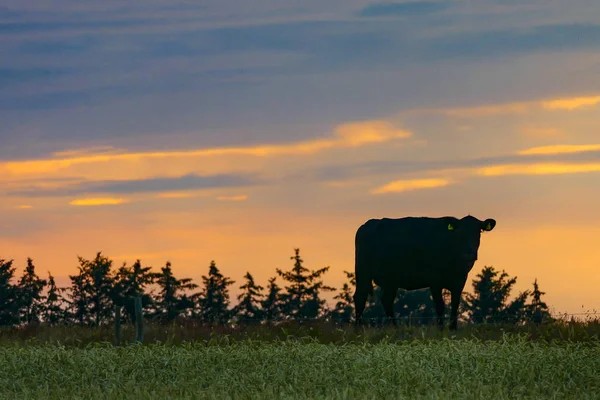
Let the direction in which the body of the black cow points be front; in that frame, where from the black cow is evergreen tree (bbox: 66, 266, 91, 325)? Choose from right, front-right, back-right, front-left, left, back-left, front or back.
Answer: back

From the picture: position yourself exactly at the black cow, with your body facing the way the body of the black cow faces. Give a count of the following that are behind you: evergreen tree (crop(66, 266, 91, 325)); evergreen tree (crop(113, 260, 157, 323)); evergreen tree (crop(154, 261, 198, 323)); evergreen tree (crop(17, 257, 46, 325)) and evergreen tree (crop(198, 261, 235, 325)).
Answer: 5

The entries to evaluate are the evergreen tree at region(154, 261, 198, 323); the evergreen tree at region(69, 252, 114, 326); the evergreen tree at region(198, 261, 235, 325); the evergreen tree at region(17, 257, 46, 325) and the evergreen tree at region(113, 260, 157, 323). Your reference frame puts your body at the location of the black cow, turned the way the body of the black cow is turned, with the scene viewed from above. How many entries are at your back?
5

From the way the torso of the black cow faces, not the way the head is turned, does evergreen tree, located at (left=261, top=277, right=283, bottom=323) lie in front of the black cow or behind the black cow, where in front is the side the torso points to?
behind

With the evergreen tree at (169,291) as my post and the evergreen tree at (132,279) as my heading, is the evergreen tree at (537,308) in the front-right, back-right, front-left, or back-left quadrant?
back-left

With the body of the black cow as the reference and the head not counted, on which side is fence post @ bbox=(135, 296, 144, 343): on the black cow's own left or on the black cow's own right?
on the black cow's own right

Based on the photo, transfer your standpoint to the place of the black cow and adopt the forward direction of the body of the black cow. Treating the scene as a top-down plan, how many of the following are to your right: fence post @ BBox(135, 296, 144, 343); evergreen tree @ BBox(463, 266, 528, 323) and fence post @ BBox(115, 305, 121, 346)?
2

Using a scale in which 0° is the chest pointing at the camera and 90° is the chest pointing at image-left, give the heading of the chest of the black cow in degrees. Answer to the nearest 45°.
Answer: approximately 315°

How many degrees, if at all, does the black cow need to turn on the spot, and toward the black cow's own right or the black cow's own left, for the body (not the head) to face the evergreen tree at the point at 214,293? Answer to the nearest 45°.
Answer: approximately 180°

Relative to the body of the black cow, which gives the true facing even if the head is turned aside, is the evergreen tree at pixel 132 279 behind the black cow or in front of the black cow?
behind

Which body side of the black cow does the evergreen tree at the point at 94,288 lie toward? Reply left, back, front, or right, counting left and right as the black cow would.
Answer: back
